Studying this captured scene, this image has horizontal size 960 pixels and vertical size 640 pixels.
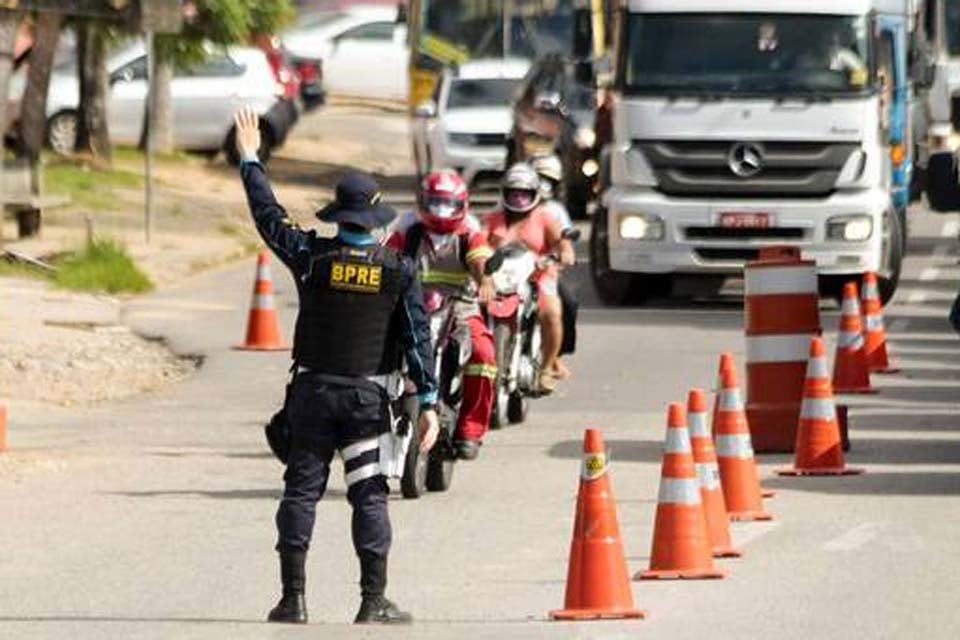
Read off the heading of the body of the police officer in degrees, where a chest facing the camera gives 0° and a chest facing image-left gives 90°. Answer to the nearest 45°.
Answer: approximately 180°

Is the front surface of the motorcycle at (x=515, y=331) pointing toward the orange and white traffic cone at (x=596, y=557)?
yes

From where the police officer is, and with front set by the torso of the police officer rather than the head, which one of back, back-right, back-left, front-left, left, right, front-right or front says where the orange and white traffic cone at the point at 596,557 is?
right

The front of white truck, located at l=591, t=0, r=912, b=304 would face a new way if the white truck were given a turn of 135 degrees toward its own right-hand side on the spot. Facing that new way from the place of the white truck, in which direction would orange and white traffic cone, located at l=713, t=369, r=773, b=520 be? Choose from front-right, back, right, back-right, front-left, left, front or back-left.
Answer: back-left

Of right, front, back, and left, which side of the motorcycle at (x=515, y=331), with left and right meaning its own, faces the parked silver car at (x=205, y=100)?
back

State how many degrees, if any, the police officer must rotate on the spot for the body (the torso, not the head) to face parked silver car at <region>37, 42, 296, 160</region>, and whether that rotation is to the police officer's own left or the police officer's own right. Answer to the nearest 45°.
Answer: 0° — they already face it

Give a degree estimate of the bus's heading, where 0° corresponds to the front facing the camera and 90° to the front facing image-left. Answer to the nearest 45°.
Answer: approximately 0°
